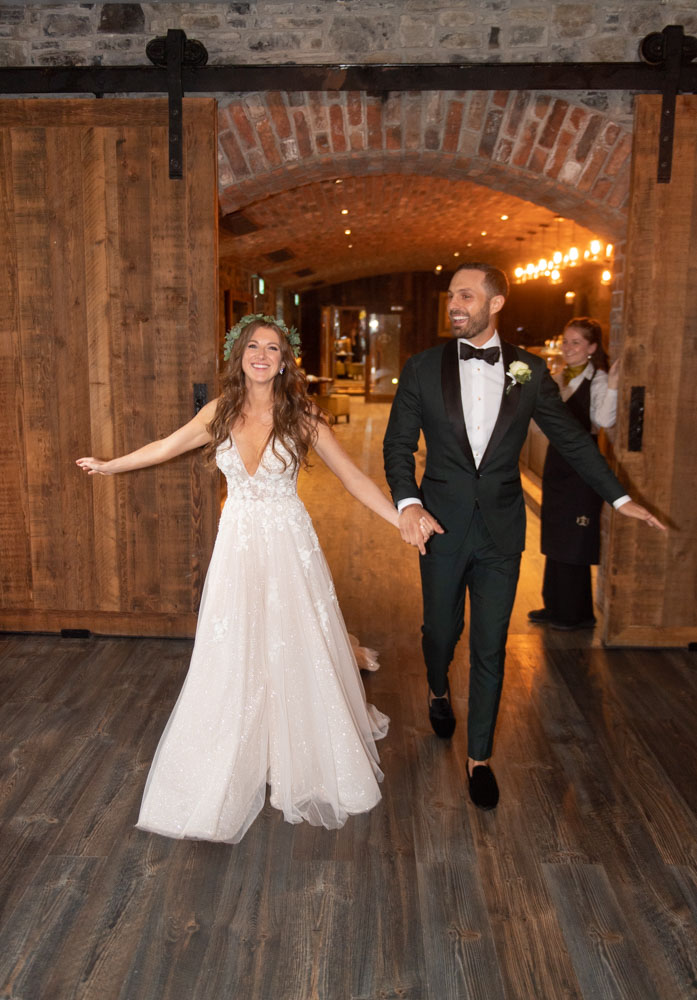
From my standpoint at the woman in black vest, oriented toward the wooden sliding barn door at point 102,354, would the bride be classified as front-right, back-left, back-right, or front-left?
front-left

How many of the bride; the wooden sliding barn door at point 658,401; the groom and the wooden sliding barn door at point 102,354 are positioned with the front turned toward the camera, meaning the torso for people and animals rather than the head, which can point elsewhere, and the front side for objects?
4

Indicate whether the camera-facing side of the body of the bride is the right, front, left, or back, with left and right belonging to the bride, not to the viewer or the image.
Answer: front

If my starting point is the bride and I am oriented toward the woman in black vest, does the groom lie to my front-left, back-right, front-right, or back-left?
front-right

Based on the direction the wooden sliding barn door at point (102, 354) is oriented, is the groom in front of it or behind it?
in front

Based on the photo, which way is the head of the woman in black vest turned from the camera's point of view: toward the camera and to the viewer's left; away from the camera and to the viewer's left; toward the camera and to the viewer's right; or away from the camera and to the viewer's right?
toward the camera and to the viewer's left

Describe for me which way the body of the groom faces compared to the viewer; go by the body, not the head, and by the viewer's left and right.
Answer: facing the viewer

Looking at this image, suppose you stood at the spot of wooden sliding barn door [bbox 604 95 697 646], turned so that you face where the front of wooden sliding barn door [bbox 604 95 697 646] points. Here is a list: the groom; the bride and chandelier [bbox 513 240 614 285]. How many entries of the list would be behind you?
1

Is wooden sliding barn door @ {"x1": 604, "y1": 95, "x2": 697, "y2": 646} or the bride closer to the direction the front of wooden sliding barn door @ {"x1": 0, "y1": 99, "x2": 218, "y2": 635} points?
the bride

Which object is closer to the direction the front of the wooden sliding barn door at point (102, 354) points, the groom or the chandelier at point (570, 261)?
the groom

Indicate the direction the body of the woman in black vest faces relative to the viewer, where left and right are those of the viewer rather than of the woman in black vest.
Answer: facing the viewer and to the left of the viewer

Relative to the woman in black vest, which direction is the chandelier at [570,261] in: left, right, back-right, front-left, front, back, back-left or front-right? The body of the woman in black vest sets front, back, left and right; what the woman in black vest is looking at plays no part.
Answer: back-right

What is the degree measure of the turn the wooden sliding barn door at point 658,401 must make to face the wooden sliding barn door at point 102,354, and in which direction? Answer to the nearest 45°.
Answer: approximately 90° to its right

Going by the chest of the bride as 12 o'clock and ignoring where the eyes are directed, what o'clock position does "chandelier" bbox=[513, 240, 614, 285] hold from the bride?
The chandelier is roughly at 7 o'clock from the bride.

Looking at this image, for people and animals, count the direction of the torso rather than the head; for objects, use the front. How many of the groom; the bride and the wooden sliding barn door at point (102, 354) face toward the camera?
3
